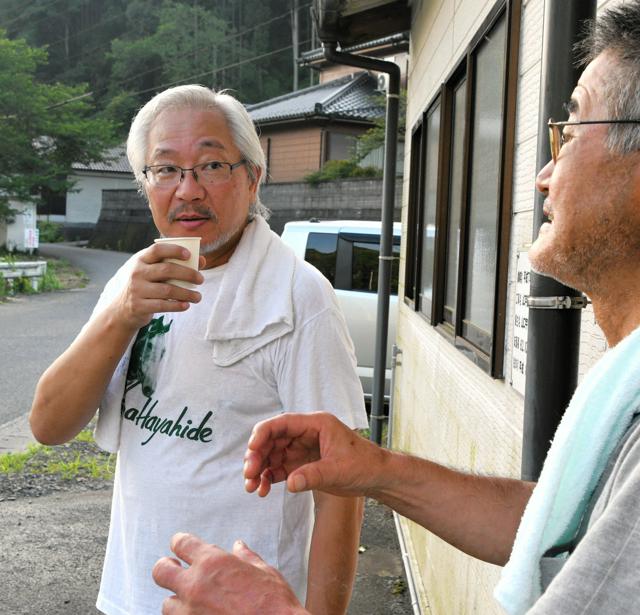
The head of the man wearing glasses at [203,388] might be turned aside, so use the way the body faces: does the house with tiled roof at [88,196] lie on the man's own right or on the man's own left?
on the man's own right

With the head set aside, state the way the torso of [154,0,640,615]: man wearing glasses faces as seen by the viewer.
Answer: to the viewer's left

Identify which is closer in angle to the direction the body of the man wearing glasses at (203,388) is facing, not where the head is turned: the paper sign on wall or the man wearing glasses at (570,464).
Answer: the man wearing glasses

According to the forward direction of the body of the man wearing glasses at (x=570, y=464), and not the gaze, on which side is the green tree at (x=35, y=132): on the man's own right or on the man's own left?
on the man's own right

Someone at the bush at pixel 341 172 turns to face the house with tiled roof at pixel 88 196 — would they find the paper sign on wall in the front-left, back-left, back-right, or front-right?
back-left
